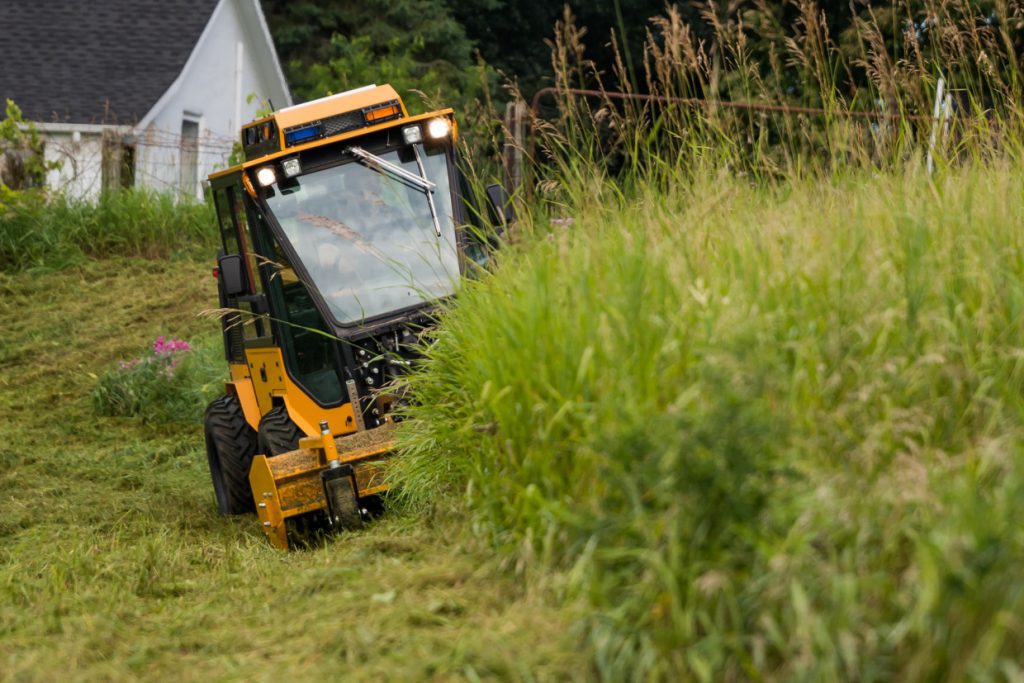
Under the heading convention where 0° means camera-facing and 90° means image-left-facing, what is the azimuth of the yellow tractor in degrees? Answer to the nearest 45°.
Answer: approximately 315°

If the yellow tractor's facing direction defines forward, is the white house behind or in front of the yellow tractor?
behind

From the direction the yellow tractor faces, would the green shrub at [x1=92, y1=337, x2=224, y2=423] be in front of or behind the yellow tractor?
behind
